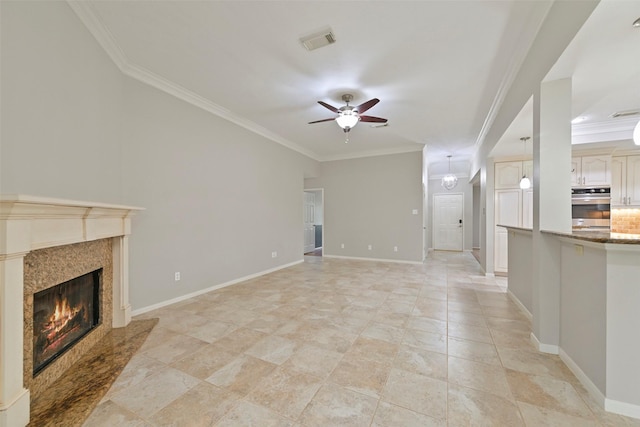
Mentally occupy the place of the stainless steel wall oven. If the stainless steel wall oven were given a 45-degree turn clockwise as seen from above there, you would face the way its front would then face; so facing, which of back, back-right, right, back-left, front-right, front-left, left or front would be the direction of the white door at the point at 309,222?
front-right

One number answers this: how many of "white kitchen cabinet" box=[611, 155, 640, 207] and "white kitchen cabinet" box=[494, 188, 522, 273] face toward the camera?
2

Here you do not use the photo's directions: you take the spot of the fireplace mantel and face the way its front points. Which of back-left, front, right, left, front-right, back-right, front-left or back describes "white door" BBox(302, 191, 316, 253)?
left

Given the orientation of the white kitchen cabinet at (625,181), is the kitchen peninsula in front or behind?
in front

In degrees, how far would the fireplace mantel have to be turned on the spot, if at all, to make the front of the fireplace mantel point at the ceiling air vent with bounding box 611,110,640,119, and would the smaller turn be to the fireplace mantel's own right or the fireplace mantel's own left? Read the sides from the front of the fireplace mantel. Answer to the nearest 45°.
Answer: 0° — it already faces it

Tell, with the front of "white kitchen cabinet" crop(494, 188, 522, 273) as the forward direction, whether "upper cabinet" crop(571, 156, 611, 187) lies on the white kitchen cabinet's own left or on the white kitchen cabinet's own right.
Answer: on the white kitchen cabinet's own left

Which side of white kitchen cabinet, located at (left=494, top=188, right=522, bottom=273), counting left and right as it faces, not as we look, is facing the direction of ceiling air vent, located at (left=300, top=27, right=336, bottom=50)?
front

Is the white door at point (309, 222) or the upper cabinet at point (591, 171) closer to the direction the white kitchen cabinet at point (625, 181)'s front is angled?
the upper cabinet

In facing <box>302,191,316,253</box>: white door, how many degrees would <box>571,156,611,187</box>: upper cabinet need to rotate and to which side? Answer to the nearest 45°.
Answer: approximately 90° to its right

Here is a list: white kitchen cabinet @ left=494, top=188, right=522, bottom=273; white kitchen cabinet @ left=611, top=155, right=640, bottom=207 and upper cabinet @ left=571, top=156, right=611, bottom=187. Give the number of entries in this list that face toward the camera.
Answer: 3

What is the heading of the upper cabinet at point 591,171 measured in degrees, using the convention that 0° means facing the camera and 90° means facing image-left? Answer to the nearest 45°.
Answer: approximately 0°

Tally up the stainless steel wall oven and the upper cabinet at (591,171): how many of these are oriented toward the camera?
2
